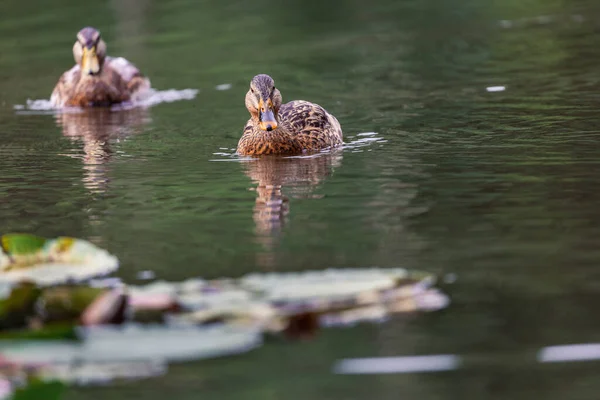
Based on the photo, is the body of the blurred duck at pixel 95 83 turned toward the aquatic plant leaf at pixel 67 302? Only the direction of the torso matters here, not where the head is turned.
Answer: yes

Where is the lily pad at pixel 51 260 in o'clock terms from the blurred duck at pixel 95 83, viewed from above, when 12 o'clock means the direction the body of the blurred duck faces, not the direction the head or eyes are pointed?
The lily pad is roughly at 12 o'clock from the blurred duck.

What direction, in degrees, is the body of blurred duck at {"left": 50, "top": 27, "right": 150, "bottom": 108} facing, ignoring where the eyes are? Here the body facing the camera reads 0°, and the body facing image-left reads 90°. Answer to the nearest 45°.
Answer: approximately 0°

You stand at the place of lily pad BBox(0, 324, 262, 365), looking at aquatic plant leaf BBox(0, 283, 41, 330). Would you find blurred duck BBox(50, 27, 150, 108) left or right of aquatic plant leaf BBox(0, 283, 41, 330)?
right

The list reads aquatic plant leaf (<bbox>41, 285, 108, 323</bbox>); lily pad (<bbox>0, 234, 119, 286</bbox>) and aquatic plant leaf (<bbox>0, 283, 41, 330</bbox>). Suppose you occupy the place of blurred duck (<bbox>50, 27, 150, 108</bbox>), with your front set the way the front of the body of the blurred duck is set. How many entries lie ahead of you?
3

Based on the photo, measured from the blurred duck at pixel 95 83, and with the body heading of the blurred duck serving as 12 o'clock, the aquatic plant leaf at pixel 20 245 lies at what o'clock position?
The aquatic plant leaf is roughly at 12 o'clock from the blurred duck.
